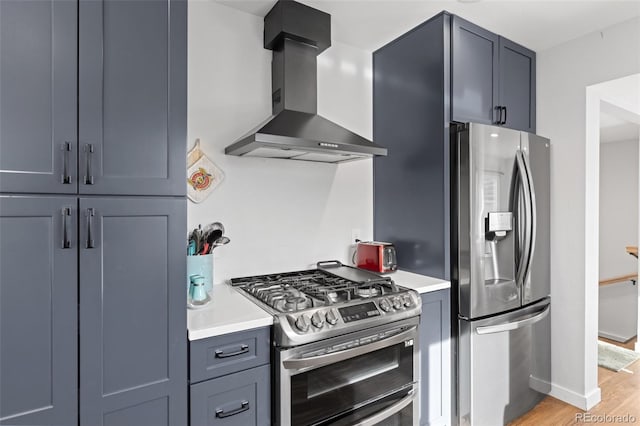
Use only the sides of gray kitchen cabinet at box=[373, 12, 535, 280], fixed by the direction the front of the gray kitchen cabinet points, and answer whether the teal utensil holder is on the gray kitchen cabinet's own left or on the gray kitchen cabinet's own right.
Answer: on the gray kitchen cabinet's own right

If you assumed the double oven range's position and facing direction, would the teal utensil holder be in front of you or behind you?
behind

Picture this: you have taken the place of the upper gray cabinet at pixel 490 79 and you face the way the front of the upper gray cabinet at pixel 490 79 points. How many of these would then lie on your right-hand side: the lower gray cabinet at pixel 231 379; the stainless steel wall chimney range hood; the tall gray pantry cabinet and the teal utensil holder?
4

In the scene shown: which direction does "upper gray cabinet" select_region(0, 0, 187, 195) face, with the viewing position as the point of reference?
facing the viewer

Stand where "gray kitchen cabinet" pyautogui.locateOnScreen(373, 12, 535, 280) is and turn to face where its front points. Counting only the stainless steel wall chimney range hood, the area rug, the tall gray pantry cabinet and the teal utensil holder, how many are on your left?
1

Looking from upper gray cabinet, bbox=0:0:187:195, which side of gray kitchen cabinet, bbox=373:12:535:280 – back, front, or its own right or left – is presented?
right

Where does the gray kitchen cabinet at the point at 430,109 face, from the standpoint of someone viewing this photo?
facing the viewer and to the right of the viewer

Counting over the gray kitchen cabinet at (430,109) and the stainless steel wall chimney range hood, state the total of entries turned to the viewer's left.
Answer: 0
